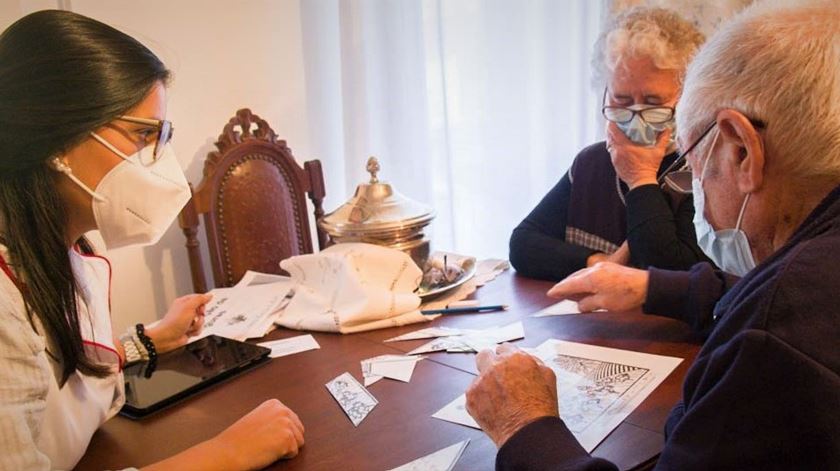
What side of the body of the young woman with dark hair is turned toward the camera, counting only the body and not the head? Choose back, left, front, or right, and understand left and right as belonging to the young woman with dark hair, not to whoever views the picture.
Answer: right

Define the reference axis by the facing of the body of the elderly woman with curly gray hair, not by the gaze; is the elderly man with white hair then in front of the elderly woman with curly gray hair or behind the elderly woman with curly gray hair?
in front

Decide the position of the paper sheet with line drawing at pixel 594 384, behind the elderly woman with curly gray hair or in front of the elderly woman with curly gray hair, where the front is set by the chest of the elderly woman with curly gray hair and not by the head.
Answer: in front

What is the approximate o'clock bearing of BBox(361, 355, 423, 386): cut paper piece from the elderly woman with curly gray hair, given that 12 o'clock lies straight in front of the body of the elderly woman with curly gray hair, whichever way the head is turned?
The cut paper piece is roughly at 1 o'clock from the elderly woman with curly gray hair.

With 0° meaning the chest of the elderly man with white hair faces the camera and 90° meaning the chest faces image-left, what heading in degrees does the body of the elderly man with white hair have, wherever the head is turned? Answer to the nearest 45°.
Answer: approximately 135°

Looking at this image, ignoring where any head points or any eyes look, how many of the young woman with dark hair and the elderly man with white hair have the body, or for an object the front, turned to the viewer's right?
1

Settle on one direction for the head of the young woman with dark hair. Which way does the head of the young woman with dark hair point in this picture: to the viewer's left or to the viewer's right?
to the viewer's right
